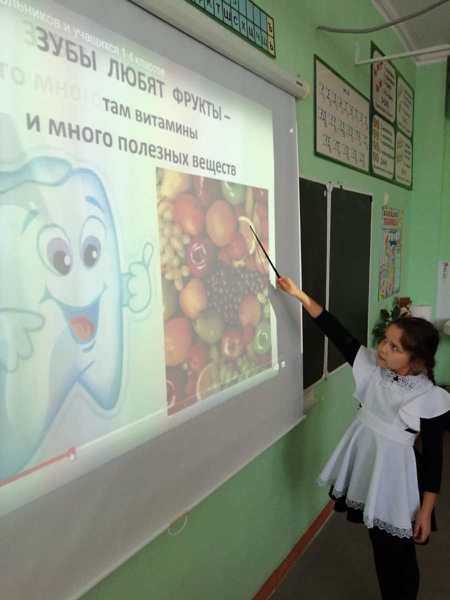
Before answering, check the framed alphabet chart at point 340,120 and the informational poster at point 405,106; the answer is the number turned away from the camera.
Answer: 0

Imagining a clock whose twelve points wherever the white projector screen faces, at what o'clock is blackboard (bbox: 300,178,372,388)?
The blackboard is roughly at 9 o'clock from the white projector screen.

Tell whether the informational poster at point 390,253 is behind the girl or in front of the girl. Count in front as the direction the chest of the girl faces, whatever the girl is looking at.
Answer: behind

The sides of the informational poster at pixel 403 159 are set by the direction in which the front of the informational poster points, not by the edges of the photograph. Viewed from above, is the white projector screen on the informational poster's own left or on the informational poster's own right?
on the informational poster's own right

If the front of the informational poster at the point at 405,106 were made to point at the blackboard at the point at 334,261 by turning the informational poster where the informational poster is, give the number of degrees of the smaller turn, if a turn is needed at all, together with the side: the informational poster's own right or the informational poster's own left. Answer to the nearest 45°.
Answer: approximately 45° to the informational poster's own right

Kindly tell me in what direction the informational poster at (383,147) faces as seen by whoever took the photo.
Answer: facing the viewer and to the right of the viewer

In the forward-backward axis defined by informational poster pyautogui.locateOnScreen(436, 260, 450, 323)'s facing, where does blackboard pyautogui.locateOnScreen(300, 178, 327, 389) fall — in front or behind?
in front

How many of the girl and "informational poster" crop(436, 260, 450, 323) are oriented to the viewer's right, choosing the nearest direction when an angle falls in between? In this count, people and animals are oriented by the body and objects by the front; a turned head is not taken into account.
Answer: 0

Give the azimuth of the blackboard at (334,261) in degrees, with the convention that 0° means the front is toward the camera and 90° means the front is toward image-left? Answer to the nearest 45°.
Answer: approximately 315°

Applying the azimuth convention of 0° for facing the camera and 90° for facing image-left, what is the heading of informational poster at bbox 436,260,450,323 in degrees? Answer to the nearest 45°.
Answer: approximately 0°

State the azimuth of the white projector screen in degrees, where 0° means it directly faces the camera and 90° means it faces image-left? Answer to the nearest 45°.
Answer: approximately 315°
